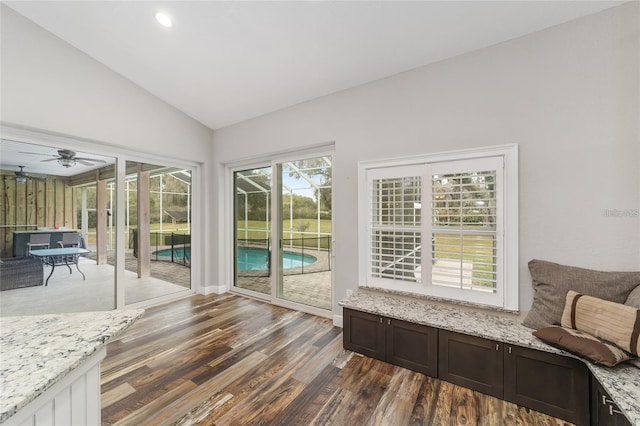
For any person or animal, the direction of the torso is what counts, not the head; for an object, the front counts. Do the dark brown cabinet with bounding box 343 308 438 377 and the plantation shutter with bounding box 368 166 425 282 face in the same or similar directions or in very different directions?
same or similar directions

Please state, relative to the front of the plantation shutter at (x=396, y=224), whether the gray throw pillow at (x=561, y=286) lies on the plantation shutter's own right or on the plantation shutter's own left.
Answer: on the plantation shutter's own left

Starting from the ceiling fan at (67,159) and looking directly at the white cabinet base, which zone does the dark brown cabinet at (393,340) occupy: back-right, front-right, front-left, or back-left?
front-left

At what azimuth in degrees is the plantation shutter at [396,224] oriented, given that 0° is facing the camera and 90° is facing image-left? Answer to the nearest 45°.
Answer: approximately 45°

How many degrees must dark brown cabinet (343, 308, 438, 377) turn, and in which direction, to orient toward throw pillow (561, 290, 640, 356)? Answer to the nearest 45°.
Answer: approximately 135° to its left

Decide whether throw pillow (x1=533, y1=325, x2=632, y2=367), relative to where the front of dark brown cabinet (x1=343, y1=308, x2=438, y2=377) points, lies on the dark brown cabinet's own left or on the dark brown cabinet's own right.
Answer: on the dark brown cabinet's own left

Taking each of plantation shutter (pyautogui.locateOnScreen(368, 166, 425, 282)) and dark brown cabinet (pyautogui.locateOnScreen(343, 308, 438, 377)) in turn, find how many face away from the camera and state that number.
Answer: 0

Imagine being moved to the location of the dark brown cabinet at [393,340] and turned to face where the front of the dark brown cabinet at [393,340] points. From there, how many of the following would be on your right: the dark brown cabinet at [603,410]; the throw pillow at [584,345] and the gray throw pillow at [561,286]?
0

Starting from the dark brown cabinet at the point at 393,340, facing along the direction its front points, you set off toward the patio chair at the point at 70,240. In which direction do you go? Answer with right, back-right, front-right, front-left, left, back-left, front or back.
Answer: front-right

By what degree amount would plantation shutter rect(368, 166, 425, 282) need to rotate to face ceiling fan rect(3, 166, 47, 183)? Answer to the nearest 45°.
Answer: approximately 45° to its right
